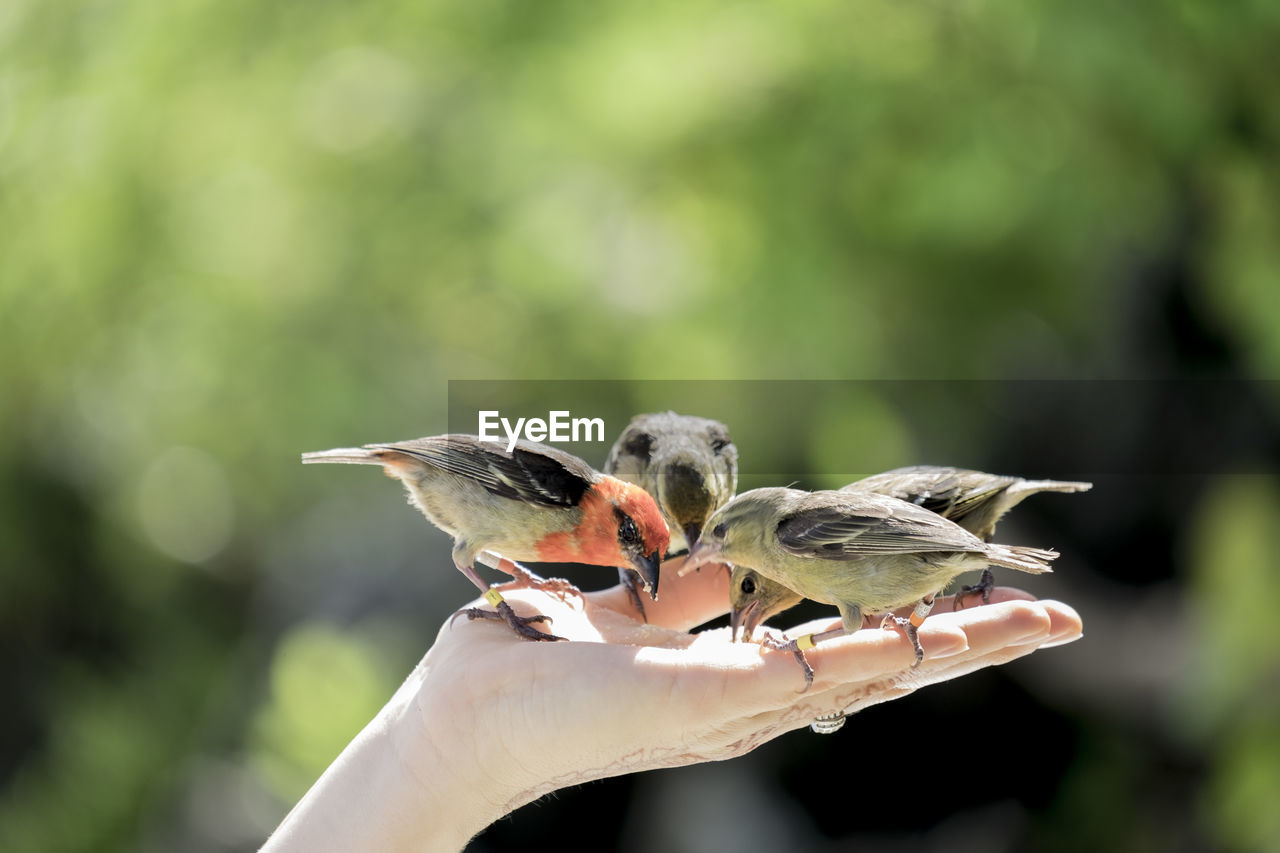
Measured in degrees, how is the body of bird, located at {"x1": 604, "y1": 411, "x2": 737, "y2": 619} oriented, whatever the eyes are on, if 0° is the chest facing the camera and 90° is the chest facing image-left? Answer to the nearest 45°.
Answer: approximately 0°

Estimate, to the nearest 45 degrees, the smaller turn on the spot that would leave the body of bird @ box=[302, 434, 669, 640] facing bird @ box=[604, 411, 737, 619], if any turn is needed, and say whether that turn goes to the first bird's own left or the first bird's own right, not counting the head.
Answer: approximately 45° to the first bird's own left

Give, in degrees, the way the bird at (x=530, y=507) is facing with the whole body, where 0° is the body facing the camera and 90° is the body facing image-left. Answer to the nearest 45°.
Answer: approximately 270°

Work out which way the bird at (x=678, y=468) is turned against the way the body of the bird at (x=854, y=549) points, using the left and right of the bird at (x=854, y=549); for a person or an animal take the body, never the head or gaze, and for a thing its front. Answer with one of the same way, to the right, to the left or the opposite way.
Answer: to the left

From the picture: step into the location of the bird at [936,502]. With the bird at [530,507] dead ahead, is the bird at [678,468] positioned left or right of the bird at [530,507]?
right

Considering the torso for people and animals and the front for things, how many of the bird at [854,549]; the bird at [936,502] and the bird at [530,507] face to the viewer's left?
2

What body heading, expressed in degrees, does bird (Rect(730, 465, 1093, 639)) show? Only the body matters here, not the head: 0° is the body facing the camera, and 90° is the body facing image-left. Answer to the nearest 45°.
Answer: approximately 90°

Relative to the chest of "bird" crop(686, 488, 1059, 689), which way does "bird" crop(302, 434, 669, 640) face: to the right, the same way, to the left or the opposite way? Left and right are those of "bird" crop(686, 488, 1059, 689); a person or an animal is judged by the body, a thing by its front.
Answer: the opposite way

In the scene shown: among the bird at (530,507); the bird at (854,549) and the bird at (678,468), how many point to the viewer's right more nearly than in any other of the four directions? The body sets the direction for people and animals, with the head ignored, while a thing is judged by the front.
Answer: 1

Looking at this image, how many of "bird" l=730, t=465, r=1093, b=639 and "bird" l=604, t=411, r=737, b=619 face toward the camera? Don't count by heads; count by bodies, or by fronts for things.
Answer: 1

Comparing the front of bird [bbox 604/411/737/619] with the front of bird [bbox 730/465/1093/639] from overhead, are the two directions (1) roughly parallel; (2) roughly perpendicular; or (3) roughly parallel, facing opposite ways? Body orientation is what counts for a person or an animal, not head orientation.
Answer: roughly perpendicular

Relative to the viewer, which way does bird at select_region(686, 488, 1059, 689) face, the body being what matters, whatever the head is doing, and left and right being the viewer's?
facing to the left of the viewer
